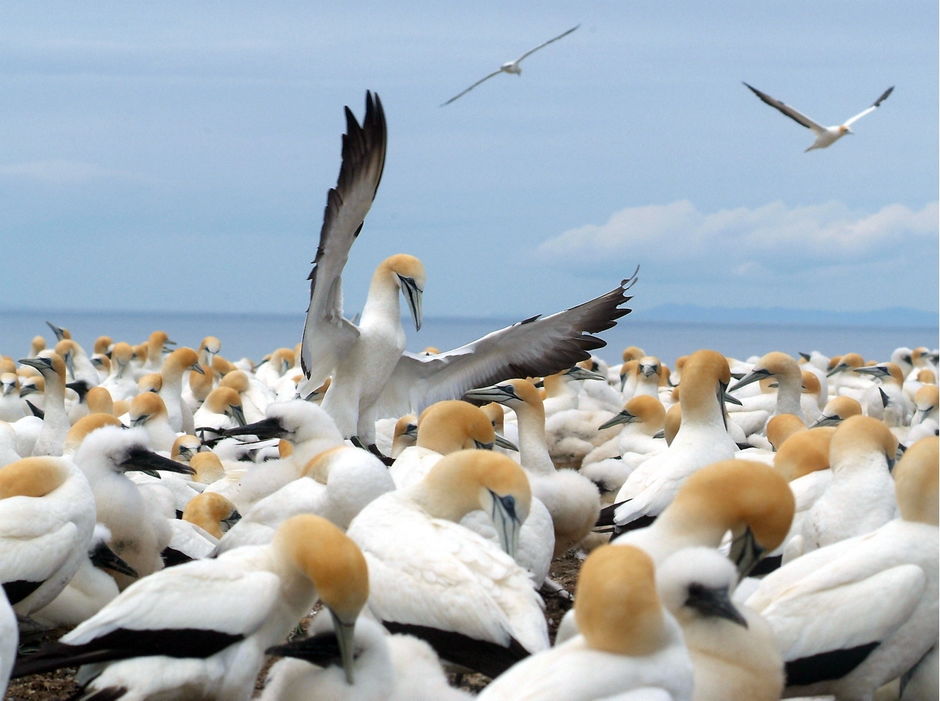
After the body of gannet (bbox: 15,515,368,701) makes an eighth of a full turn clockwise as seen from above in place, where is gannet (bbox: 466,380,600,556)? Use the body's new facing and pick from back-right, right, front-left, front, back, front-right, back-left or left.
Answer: left

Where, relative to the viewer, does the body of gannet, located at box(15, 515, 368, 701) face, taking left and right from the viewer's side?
facing to the right of the viewer

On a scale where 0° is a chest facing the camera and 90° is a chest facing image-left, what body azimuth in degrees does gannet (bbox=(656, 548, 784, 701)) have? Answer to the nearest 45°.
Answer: approximately 315°

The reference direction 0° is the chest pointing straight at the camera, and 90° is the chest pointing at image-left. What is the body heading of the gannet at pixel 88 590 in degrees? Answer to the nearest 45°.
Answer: approximately 270°

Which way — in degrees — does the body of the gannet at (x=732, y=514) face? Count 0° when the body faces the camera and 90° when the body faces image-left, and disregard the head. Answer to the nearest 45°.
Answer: approximately 270°

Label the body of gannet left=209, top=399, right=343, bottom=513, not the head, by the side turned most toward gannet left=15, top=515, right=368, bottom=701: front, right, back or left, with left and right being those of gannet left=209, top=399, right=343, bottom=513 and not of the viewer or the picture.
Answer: left

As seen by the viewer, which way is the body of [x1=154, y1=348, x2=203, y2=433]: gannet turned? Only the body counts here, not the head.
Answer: to the viewer's right

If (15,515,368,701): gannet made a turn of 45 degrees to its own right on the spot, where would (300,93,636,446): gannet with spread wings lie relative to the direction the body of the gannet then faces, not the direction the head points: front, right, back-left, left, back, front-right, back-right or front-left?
back-left

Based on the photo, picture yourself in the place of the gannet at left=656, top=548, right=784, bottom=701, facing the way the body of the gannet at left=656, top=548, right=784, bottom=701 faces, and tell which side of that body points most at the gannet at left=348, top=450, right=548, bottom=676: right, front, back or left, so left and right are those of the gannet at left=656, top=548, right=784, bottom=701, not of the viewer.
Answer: back

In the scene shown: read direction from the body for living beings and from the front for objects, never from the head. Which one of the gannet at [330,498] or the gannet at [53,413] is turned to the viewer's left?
the gannet at [53,413]

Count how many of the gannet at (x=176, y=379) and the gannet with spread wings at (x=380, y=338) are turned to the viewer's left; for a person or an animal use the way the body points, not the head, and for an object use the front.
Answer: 0

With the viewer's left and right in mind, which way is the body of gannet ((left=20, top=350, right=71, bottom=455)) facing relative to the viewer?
facing to the left of the viewer

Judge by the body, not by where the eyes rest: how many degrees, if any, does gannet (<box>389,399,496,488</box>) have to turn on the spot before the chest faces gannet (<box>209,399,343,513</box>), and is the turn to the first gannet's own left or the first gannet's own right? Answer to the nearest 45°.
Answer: approximately 135° to the first gannet's own left

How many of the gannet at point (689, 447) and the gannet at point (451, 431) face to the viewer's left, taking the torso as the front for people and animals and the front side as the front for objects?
0

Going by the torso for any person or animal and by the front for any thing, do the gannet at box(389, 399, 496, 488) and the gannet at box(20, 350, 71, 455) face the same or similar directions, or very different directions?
very different directions

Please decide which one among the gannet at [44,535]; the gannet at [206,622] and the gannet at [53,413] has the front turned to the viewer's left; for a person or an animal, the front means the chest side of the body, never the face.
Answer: the gannet at [53,413]
